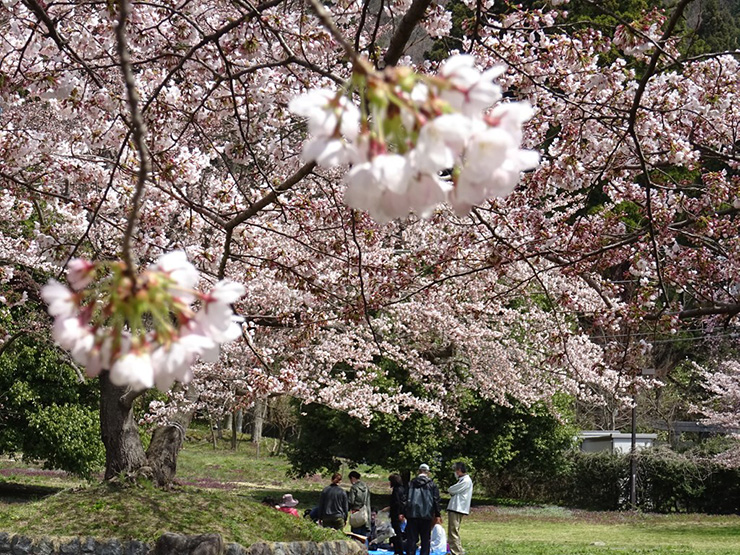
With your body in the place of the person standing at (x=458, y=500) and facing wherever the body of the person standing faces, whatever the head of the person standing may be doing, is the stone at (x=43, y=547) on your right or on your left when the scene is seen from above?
on your left

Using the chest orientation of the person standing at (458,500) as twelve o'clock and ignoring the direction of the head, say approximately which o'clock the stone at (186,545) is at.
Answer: The stone is roughly at 10 o'clock from the person standing.

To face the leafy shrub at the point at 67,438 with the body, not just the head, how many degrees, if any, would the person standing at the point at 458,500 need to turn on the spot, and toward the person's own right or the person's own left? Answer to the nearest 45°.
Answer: approximately 45° to the person's own right

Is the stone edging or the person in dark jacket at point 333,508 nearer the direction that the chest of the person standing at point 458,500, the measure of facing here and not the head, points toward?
the person in dark jacket

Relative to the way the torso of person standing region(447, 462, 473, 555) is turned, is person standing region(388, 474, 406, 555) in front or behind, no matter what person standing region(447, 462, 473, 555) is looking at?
in front

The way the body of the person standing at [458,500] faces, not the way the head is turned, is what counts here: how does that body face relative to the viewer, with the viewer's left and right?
facing to the left of the viewer

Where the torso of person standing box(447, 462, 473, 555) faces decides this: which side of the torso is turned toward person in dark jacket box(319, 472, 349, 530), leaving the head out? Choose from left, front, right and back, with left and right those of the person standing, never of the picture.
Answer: front

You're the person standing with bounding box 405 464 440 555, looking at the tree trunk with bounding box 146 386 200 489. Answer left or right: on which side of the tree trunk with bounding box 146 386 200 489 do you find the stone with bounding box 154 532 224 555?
left

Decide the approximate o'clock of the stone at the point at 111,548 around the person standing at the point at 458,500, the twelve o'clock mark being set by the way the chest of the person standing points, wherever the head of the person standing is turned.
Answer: The stone is roughly at 10 o'clock from the person standing.
